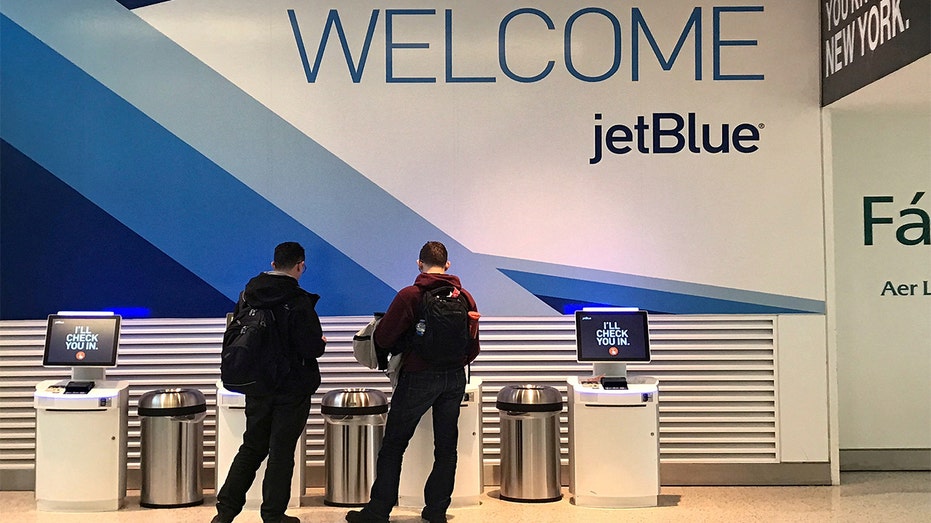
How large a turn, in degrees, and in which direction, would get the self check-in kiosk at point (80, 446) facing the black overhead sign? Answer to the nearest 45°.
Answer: approximately 45° to its left

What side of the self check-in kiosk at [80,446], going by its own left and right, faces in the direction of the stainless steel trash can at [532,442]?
left

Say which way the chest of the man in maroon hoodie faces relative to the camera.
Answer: away from the camera

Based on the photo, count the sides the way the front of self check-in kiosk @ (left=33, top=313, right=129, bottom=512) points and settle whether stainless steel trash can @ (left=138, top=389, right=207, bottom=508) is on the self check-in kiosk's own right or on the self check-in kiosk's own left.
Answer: on the self check-in kiosk's own left

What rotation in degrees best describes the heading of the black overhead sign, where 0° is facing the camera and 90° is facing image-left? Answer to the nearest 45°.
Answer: approximately 45°

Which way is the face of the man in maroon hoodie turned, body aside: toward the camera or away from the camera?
away from the camera

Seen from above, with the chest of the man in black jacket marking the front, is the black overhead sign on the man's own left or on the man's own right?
on the man's own right

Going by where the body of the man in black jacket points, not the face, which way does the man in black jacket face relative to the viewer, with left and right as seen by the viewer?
facing away from the viewer and to the right of the viewer
